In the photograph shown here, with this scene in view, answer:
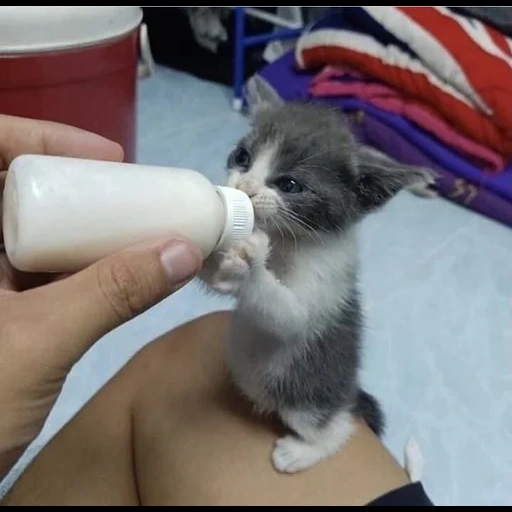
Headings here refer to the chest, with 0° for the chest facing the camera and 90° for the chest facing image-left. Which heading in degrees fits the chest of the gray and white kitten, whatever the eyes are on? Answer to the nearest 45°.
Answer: approximately 45°

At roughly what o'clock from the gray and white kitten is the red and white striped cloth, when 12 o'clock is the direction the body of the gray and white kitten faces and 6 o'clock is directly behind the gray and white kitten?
The red and white striped cloth is roughly at 5 o'clock from the gray and white kitten.

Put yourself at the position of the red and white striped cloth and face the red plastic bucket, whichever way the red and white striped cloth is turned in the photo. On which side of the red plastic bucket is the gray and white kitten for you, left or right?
left

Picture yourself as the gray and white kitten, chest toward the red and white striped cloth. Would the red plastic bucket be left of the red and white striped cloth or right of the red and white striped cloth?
left

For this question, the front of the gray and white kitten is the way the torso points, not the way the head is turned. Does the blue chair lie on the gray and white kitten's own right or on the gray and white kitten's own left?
on the gray and white kitten's own right

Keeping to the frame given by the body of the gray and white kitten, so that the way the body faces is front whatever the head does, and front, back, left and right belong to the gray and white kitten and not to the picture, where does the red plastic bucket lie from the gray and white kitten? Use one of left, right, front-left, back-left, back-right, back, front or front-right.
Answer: right

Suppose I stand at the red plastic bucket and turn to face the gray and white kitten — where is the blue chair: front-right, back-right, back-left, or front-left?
back-left
